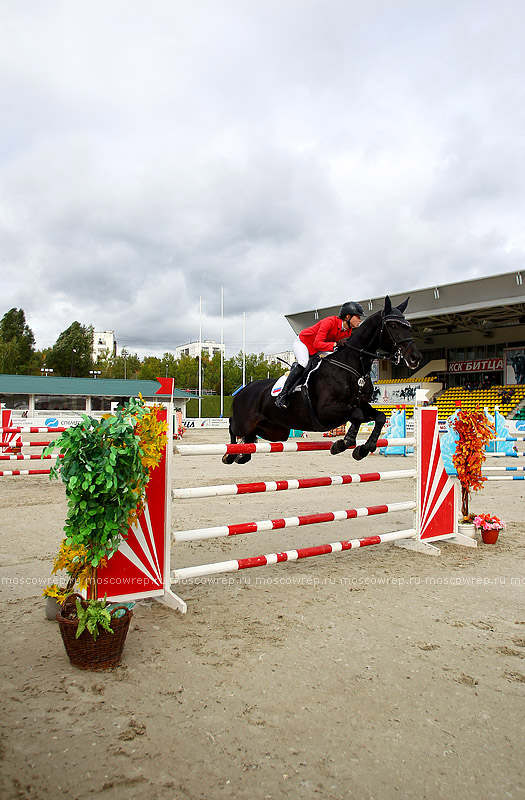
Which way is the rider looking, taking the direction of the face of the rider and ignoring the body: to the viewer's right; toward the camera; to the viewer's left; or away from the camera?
to the viewer's right

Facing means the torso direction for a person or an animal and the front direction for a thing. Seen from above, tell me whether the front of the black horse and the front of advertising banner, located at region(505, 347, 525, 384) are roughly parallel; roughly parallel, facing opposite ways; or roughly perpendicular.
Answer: roughly perpendicular

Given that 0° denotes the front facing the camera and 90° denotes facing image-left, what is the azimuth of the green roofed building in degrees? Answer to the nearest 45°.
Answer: approximately 0°

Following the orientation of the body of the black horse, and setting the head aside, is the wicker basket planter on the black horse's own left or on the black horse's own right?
on the black horse's own right

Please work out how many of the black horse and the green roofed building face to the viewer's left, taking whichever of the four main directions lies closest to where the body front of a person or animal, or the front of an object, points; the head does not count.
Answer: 0

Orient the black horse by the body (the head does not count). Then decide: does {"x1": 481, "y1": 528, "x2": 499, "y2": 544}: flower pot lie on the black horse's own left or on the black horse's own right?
on the black horse's own left

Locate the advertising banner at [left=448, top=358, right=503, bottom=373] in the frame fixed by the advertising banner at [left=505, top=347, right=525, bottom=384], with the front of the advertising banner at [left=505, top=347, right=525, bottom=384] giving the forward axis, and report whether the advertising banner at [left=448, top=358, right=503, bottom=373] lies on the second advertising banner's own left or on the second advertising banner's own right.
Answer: on the second advertising banner's own right

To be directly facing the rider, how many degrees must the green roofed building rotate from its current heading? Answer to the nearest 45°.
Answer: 0° — it already faces them

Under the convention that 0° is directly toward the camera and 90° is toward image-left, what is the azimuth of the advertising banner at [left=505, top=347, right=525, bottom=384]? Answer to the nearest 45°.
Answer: approximately 45°
